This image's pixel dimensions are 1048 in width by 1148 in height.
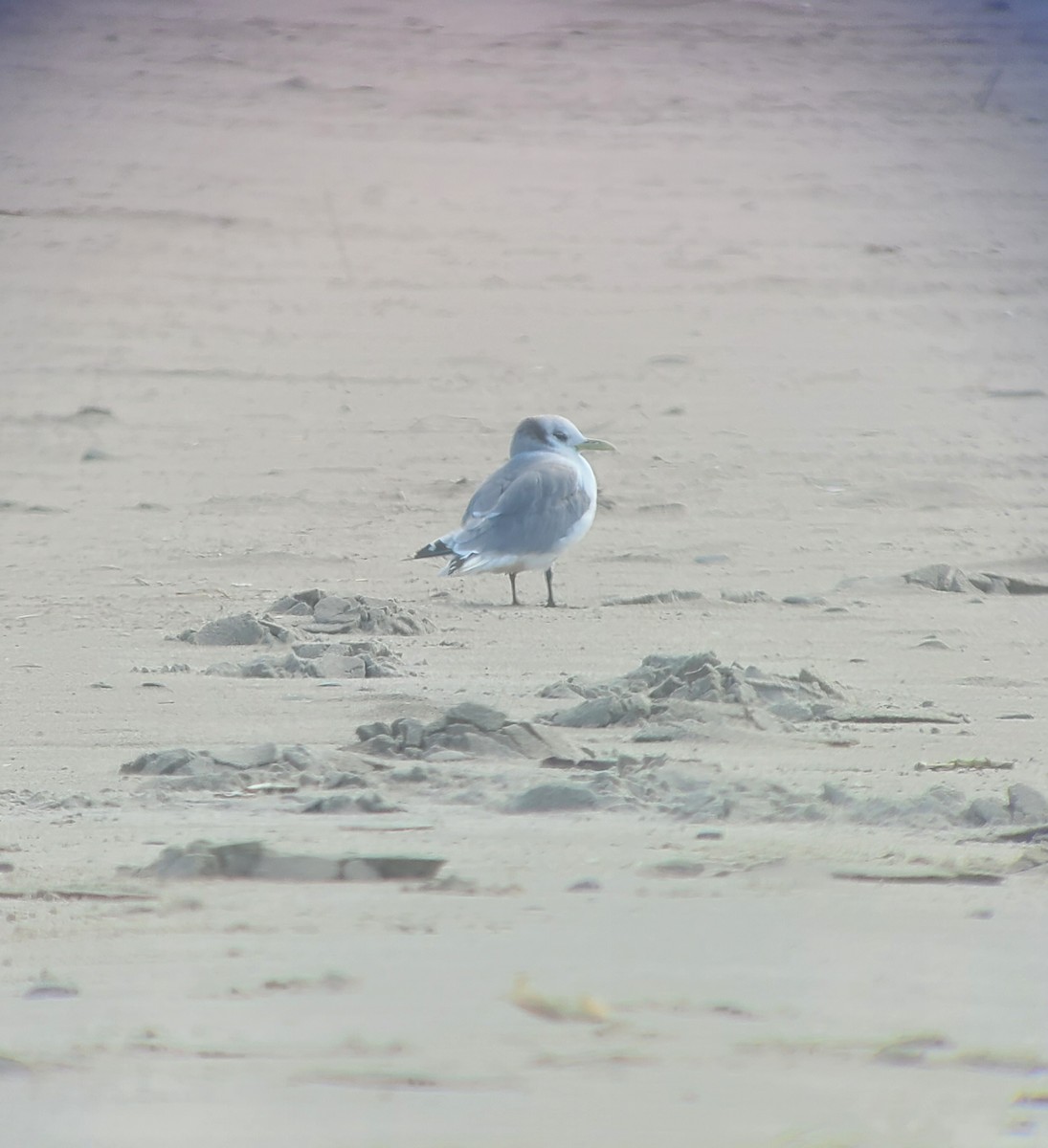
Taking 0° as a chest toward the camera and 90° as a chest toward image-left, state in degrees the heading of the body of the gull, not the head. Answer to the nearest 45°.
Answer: approximately 270°
